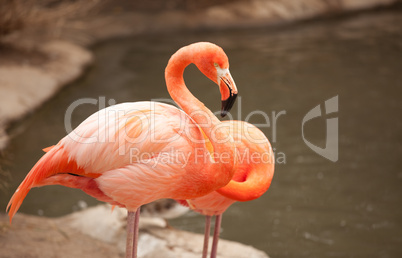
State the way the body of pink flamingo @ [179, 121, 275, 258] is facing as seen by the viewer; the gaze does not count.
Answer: to the viewer's right

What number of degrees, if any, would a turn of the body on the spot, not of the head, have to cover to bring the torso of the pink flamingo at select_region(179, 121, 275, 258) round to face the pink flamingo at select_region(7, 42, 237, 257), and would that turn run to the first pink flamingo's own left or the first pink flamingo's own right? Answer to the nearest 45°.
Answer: approximately 135° to the first pink flamingo's own right

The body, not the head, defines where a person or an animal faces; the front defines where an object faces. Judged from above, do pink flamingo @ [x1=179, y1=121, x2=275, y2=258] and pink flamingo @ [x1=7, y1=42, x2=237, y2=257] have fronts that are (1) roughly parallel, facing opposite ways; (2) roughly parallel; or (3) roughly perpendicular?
roughly parallel

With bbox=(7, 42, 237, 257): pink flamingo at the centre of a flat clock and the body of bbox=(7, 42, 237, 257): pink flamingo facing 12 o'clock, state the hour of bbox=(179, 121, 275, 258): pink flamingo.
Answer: bbox=(179, 121, 275, 258): pink flamingo is roughly at 11 o'clock from bbox=(7, 42, 237, 257): pink flamingo.

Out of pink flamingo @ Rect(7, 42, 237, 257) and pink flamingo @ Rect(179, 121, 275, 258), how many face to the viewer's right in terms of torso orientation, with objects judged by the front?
2

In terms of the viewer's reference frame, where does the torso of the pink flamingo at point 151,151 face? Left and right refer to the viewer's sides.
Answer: facing to the right of the viewer
